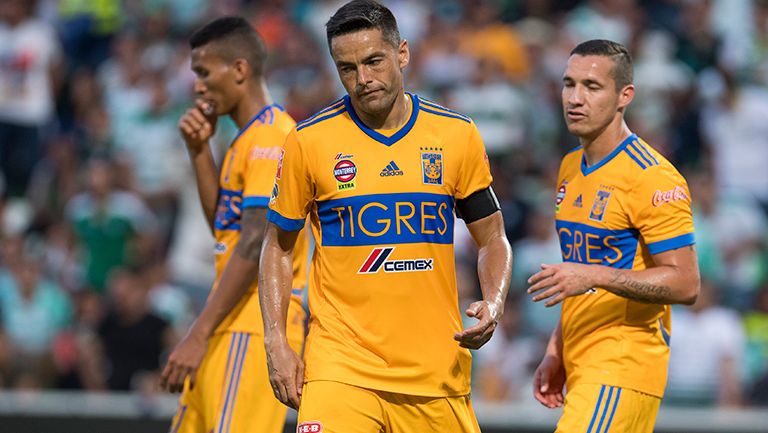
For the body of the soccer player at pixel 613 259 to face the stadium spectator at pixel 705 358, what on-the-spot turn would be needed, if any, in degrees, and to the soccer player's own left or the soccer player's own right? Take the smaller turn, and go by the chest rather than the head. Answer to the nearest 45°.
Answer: approximately 135° to the soccer player's own right

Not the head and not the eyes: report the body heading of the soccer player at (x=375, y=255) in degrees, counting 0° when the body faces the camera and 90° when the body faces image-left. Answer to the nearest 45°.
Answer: approximately 0°

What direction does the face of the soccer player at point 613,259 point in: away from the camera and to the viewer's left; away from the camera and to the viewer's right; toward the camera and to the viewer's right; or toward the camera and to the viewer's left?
toward the camera and to the viewer's left

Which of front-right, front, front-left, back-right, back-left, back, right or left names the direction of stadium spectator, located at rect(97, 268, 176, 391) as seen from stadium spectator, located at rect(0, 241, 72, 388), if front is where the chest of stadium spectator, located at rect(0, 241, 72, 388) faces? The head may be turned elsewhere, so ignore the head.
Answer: front-left

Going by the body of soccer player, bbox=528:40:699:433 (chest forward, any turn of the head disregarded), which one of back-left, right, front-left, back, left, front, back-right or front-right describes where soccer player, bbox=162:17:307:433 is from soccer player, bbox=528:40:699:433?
front-right
